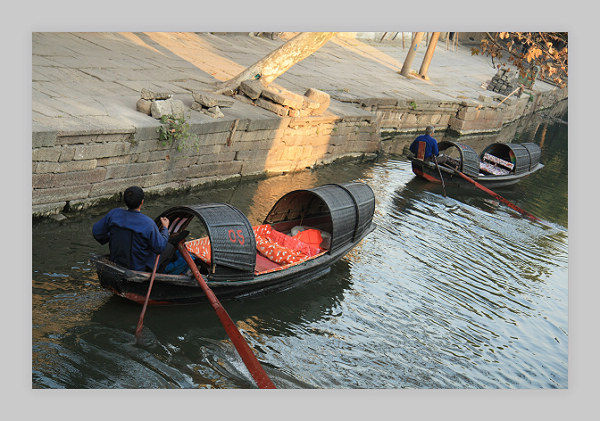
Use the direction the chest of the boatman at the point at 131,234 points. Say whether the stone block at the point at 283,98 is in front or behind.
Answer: in front

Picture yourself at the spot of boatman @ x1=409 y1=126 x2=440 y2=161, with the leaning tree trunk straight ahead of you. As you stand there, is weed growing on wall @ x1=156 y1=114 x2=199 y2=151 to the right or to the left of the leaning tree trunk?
left

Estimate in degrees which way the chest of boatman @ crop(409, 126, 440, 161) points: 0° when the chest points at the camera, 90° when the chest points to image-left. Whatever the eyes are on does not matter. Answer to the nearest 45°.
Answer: approximately 225°

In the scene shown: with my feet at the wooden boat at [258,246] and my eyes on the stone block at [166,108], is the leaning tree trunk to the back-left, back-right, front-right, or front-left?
front-right

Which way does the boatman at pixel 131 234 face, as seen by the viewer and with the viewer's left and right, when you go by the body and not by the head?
facing away from the viewer and to the right of the viewer

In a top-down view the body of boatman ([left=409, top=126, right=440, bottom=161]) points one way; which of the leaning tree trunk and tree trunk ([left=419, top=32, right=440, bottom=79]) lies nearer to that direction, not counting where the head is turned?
the tree trunk

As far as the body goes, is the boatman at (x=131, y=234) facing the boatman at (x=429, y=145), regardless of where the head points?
yes

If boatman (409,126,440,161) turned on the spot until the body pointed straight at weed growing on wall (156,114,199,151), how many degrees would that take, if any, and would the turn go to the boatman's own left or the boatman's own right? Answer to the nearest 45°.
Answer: approximately 180°

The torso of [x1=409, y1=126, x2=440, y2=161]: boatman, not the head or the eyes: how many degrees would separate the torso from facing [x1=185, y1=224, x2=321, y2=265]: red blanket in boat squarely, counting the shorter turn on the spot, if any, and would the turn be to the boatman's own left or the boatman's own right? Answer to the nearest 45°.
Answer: approximately 135° to the boatman's own right

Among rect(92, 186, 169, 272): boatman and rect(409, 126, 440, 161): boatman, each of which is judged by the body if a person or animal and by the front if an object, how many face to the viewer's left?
0

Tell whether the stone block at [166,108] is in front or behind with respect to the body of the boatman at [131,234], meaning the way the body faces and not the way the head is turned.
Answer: in front
